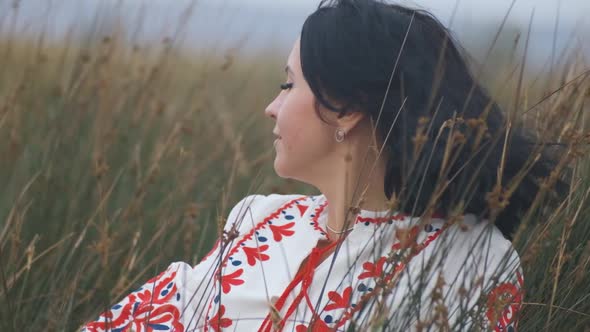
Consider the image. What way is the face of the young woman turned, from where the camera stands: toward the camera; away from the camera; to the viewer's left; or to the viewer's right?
to the viewer's left

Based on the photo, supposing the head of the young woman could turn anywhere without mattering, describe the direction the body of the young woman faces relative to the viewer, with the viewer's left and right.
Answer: facing the viewer and to the left of the viewer
